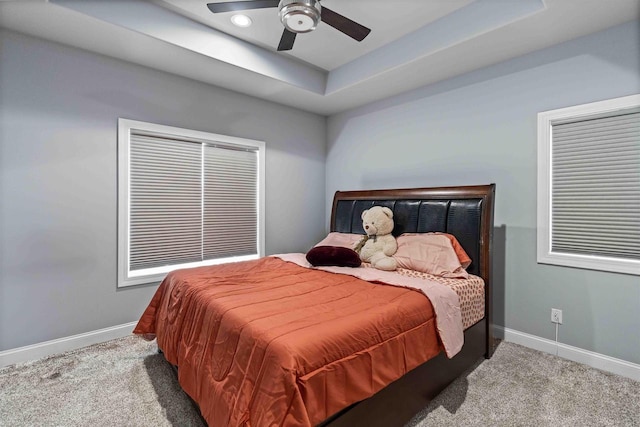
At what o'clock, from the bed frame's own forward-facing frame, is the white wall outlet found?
The white wall outlet is roughly at 7 o'clock from the bed frame.

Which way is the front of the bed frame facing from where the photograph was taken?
facing the viewer and to the left of the viewer

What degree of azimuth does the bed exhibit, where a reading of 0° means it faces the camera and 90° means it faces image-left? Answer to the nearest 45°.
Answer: approximately 45°
